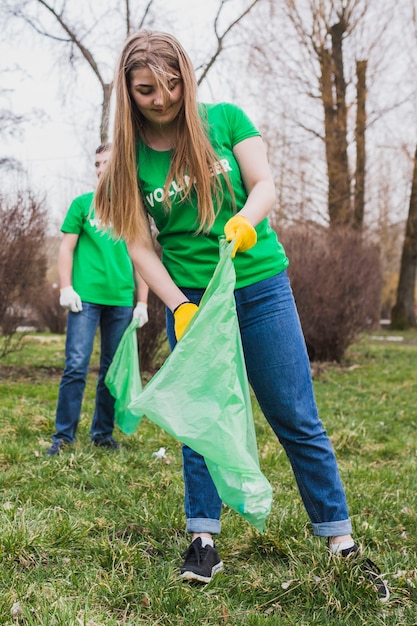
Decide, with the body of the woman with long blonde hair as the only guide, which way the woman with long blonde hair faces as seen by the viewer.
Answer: toward the camera

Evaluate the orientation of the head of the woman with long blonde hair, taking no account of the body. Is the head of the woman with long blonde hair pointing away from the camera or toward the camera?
toward the camera

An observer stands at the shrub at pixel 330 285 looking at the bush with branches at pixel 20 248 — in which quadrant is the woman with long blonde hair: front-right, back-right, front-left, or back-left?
front-left

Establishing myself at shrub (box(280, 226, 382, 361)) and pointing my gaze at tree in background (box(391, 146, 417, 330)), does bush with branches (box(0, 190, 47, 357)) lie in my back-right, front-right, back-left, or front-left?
back-left

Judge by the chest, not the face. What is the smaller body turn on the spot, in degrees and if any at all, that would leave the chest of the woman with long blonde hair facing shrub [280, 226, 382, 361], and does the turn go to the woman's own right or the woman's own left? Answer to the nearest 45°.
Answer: approximately 180°

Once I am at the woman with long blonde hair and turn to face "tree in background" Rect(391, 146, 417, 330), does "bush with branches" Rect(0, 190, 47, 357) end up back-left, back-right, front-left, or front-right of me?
front-left

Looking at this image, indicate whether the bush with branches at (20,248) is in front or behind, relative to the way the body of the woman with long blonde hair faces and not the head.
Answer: behind

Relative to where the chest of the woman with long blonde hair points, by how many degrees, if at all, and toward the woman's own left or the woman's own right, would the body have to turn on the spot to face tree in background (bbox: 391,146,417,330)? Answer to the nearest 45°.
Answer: approximately 180°
